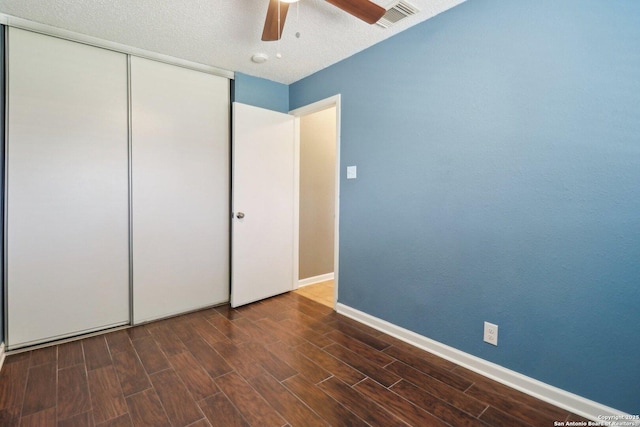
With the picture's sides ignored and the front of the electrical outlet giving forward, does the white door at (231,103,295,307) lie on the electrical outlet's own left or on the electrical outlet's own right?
on the electrical outlet's own right

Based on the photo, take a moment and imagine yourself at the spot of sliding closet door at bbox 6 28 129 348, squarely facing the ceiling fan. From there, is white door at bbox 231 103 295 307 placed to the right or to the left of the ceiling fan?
left

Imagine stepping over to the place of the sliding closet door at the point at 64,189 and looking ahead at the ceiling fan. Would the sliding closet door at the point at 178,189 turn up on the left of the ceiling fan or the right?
left

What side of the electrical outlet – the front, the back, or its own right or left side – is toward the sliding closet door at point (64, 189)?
front

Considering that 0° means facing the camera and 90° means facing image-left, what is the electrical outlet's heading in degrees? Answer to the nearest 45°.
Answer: approximately 45°
